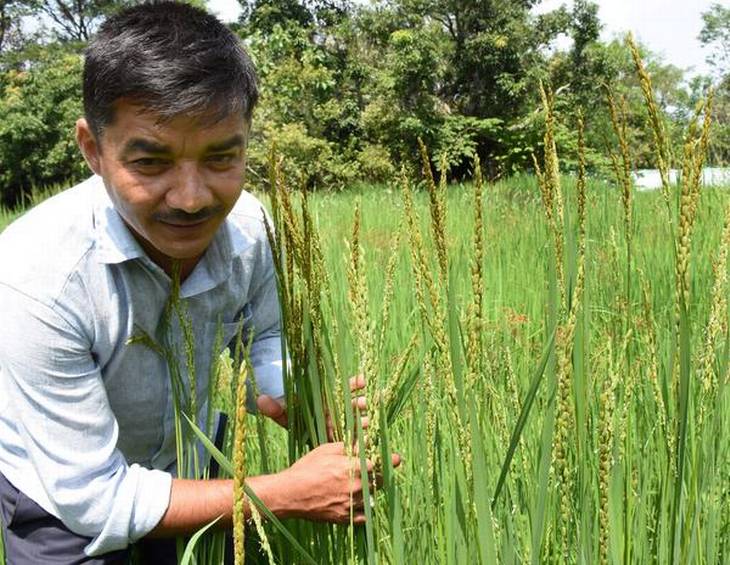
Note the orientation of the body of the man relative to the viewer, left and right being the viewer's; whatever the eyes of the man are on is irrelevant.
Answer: facing the viewer and to the right of the viewer

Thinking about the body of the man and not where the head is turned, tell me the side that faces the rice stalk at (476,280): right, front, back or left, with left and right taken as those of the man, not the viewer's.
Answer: front

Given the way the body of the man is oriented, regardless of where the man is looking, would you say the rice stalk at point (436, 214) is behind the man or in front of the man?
in front

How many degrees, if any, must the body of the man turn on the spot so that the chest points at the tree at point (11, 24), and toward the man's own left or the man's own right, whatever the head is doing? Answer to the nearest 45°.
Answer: approximately 135° to the man's own left

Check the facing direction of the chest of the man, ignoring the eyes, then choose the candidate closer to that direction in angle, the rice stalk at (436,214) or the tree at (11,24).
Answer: the rice stalk

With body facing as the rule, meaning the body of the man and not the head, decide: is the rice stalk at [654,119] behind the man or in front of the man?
in front

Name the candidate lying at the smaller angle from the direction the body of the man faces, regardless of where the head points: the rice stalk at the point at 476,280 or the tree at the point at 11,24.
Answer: the rice stalk

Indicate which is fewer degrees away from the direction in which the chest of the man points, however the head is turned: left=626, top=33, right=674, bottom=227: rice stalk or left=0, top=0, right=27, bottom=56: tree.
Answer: the rice stalk

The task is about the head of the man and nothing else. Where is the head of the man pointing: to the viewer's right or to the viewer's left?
to the viewer's right
